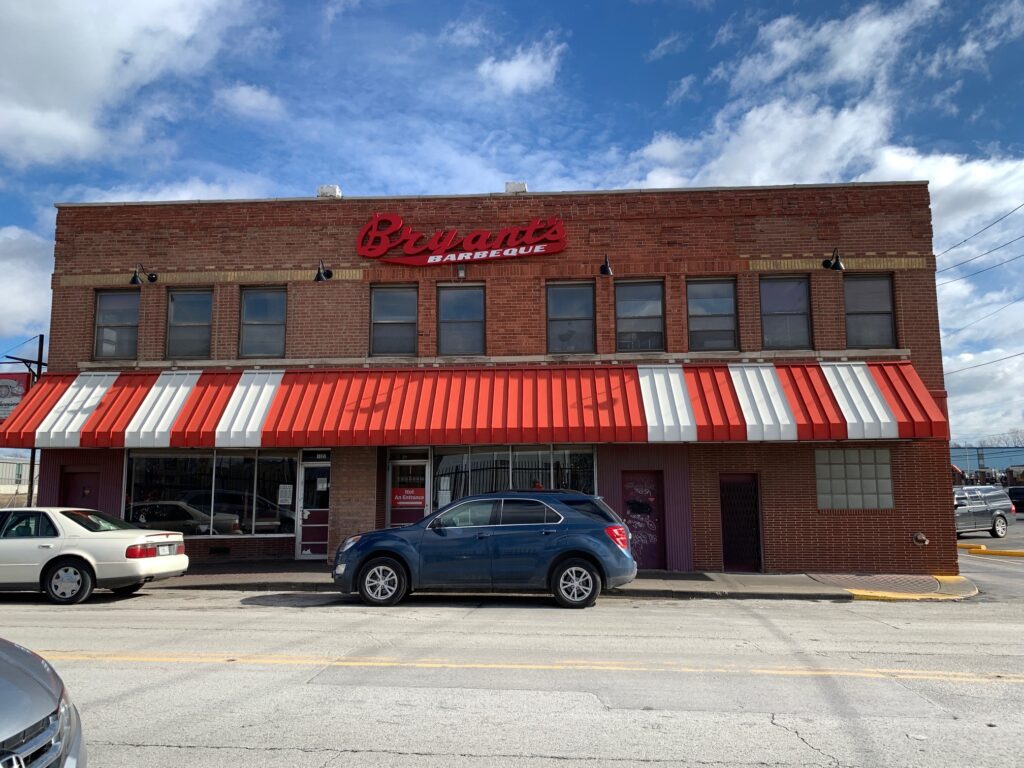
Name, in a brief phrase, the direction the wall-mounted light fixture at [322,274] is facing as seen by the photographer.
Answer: facing the viewer

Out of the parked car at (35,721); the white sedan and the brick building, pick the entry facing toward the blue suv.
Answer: the brick building

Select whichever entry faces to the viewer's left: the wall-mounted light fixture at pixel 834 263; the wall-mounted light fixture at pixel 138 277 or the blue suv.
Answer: the blue suv

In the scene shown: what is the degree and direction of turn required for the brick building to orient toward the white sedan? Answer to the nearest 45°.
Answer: approximately 45° to its right

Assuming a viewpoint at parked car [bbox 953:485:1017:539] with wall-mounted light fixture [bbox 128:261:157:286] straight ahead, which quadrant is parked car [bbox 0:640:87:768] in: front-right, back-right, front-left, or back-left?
front-left

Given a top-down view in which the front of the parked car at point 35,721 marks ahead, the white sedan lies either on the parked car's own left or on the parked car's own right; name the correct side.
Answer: on the parked car's own left

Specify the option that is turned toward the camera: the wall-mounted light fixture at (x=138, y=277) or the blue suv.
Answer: the wall-mounted light fixture

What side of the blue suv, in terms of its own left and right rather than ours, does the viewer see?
left

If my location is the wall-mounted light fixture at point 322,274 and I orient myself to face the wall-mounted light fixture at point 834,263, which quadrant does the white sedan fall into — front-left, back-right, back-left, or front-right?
back-right

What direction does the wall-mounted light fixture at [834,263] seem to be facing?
toward the camera

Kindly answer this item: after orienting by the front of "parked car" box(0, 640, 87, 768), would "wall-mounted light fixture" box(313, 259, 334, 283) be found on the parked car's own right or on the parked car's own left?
on the parked car's own left

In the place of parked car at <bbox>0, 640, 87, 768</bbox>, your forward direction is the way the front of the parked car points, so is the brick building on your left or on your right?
on your left

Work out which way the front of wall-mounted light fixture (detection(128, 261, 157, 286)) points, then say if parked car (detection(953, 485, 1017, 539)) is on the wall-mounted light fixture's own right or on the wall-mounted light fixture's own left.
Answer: on the wall-mounted light fixture's own left

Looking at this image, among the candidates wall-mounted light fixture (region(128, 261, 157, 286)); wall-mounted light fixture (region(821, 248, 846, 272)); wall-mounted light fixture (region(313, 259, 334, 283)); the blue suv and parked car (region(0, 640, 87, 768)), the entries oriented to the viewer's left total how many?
1

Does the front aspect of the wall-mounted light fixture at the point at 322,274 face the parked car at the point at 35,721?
yes

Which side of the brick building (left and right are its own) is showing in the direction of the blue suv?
front

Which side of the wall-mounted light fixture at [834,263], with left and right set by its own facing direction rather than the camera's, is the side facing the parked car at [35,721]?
front

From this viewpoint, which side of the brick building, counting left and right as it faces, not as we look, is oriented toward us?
front

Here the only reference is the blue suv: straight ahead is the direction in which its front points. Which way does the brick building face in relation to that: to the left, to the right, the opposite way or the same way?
to the left

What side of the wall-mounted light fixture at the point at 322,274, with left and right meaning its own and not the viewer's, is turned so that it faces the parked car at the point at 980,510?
left
